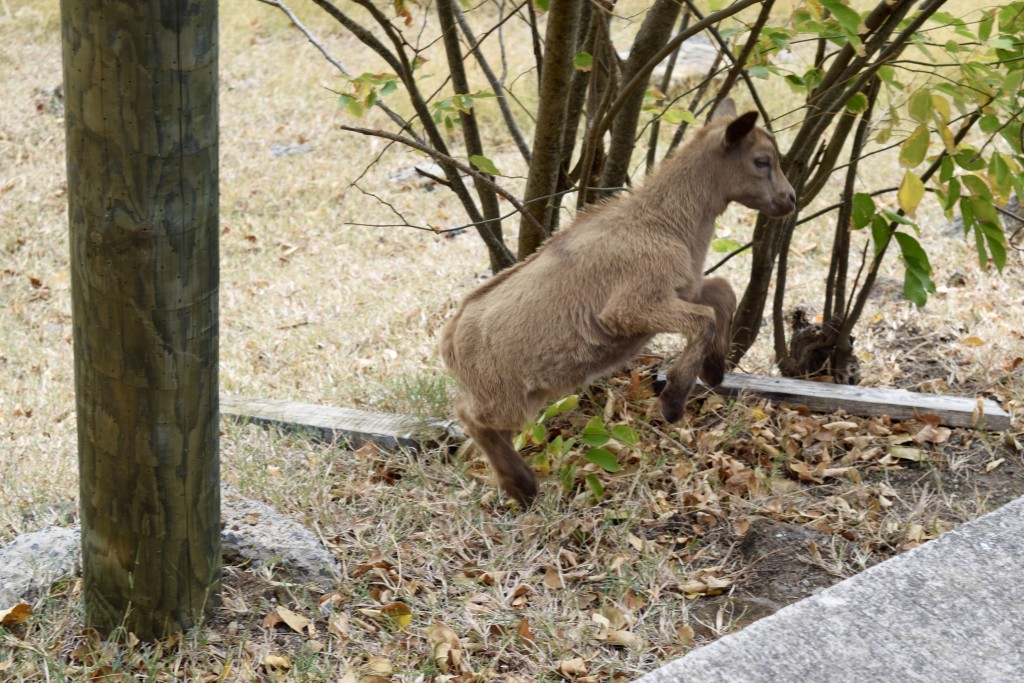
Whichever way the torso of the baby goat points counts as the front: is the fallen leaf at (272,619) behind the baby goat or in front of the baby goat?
behind

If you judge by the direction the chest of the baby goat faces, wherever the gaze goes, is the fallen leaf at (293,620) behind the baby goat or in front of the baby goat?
behind

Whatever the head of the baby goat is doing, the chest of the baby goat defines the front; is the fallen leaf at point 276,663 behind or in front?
behind

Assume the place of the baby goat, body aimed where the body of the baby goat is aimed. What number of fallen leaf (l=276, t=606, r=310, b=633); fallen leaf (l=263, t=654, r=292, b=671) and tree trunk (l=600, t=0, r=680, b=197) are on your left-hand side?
1

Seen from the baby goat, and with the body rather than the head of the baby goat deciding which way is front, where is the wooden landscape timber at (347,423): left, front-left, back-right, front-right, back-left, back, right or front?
back-left

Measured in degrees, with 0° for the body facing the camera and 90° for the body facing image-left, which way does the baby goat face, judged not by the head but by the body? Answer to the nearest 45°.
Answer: approximately 270°

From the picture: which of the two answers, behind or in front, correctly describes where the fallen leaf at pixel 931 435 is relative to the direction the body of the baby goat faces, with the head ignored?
in front

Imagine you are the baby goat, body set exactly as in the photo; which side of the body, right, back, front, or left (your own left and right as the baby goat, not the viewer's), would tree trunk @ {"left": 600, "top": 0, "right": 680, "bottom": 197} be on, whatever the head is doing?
left

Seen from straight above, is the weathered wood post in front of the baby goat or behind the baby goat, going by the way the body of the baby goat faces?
behind

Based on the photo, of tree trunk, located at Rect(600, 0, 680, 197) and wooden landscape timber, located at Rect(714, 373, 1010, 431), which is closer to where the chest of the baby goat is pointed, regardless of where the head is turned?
the wooden landscape timber
